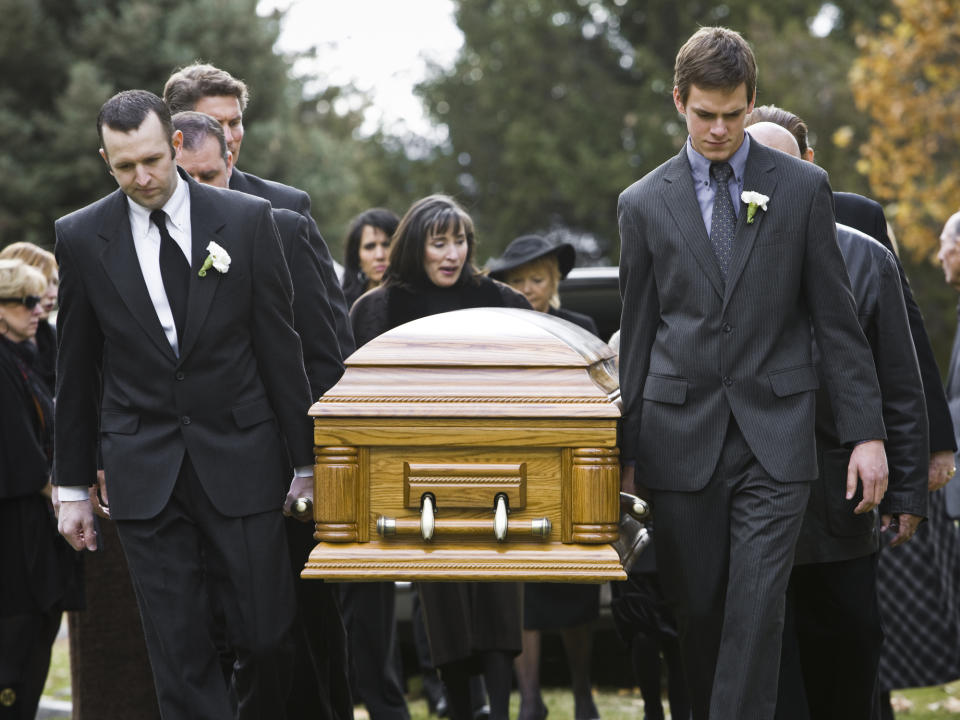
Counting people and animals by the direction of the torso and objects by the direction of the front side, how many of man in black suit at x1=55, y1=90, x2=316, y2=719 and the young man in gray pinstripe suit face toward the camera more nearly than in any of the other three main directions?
2

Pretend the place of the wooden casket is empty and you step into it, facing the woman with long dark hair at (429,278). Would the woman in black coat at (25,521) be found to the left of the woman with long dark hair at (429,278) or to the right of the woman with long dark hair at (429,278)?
left

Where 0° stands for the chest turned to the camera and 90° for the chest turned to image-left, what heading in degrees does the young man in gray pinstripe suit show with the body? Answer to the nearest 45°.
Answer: approximately 0°

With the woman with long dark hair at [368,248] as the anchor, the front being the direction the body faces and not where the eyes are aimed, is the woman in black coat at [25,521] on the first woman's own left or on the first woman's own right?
on the first woman's own right

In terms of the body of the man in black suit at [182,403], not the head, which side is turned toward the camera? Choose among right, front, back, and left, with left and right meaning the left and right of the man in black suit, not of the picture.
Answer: front

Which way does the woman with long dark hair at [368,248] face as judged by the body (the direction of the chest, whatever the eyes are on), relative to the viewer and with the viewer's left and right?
facing the viewer and to the right of the viewer
